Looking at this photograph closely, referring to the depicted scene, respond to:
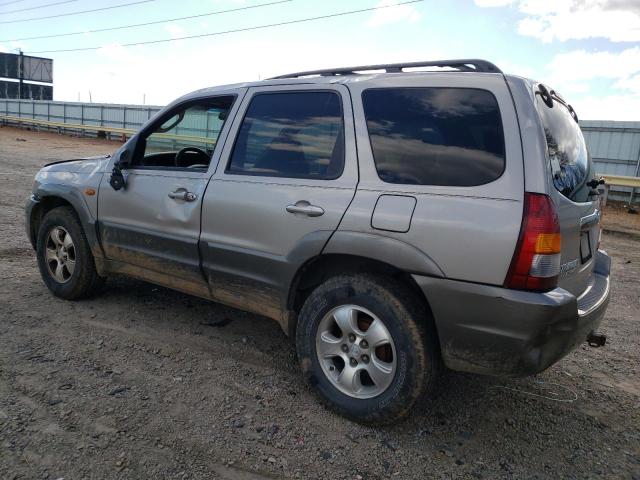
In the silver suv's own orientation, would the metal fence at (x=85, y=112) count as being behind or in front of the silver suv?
in front

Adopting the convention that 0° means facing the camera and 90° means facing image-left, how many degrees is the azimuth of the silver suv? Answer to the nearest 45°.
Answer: approximately 135°

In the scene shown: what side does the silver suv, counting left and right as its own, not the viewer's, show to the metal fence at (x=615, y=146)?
right
